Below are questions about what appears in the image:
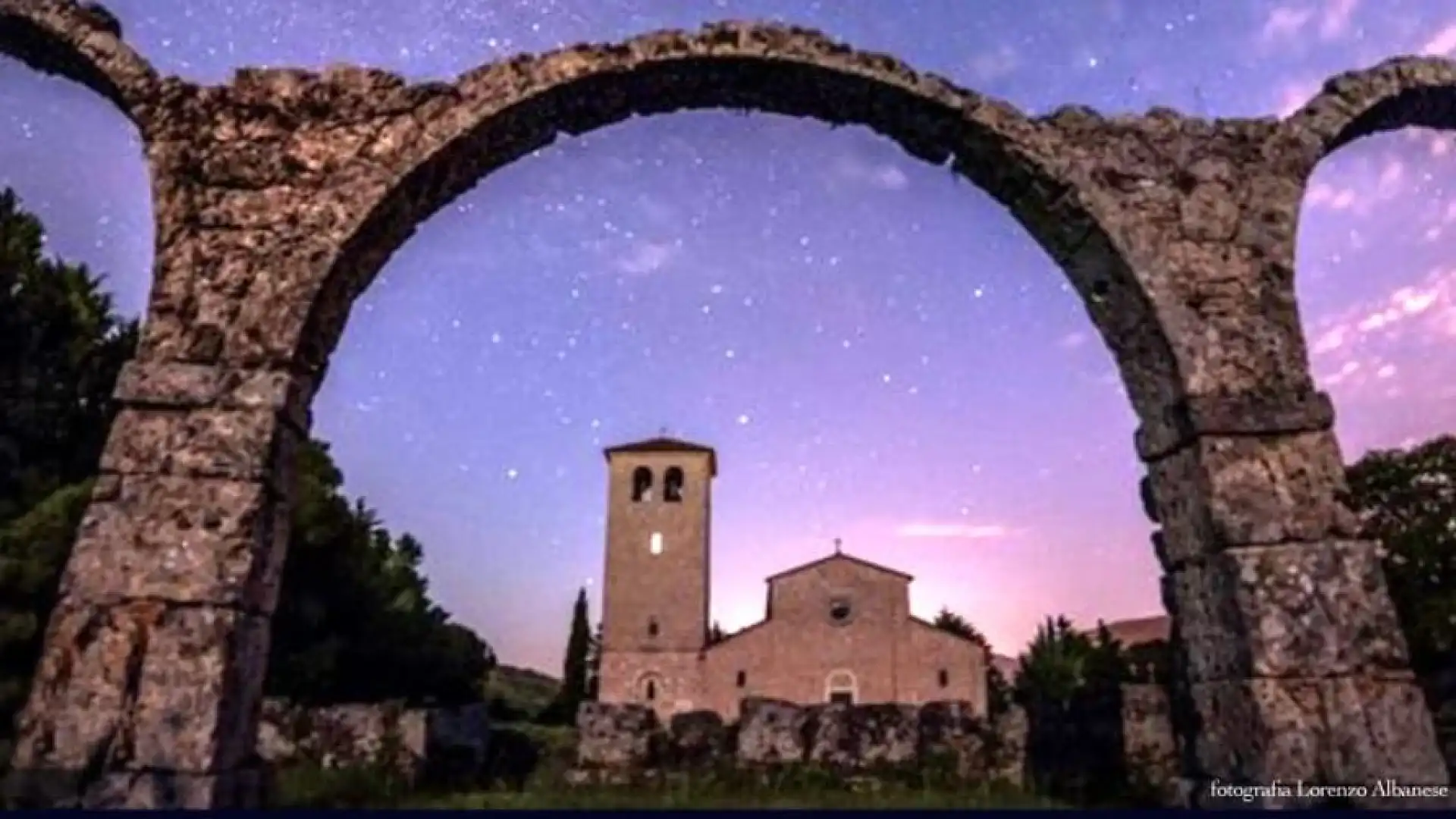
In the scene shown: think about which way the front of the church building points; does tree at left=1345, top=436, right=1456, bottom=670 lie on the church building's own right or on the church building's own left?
on the church building's own left

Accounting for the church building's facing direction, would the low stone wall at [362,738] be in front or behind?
in front

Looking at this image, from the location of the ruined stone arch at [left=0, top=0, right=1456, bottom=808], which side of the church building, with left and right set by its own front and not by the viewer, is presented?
front

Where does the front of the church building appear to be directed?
toward the camera

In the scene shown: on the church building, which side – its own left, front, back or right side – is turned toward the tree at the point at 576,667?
right

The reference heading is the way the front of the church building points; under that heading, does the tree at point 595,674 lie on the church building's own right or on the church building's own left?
on the church building's own right

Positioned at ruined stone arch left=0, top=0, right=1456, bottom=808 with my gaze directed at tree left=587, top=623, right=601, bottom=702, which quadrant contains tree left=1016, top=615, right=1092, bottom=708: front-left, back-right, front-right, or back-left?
front-right

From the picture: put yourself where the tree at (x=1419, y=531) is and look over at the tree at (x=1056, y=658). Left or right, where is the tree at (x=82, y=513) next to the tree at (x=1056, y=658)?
left

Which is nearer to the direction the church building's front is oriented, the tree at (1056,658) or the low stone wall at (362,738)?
the low stone wall

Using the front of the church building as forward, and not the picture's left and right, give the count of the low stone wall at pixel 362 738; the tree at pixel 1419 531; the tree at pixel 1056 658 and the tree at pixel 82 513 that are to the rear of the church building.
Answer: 0

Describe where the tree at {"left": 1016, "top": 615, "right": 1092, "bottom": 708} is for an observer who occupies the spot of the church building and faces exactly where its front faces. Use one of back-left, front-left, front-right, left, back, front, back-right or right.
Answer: front-left

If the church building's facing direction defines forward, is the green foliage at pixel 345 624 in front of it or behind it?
in front

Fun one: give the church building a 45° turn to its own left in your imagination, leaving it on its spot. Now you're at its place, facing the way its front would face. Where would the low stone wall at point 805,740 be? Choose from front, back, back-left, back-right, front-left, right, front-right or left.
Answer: front-right

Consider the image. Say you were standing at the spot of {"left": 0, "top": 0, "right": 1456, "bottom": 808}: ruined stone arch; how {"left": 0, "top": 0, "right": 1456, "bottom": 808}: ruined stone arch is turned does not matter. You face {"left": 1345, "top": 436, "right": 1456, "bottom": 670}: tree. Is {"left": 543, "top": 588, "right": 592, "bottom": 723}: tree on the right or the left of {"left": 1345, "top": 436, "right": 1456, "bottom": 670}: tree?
left
